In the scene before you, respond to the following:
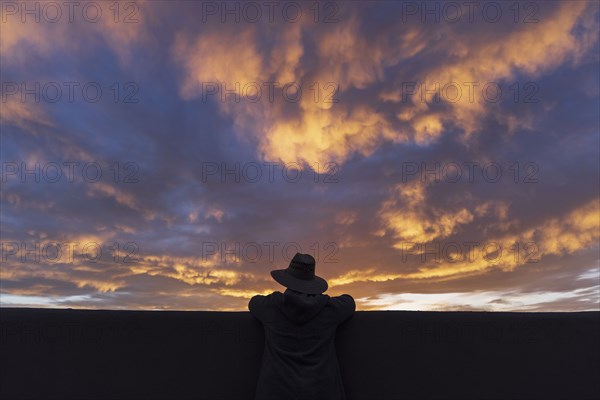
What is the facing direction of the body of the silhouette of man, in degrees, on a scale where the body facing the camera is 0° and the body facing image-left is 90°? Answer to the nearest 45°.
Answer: approximately 180°
